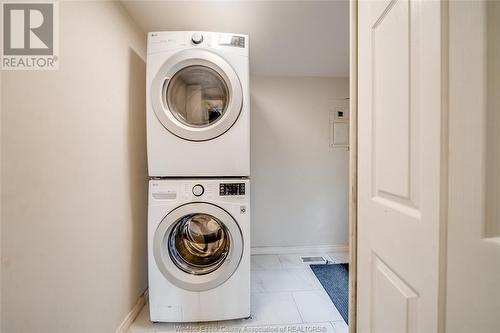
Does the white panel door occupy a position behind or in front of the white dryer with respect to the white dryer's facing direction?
in front

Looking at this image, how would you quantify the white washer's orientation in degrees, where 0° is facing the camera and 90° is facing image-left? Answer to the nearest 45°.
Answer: approximately 0°

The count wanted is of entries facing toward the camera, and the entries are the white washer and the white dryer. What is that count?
2

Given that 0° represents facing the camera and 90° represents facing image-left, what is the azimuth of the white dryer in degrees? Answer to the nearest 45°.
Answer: approximately 0°
